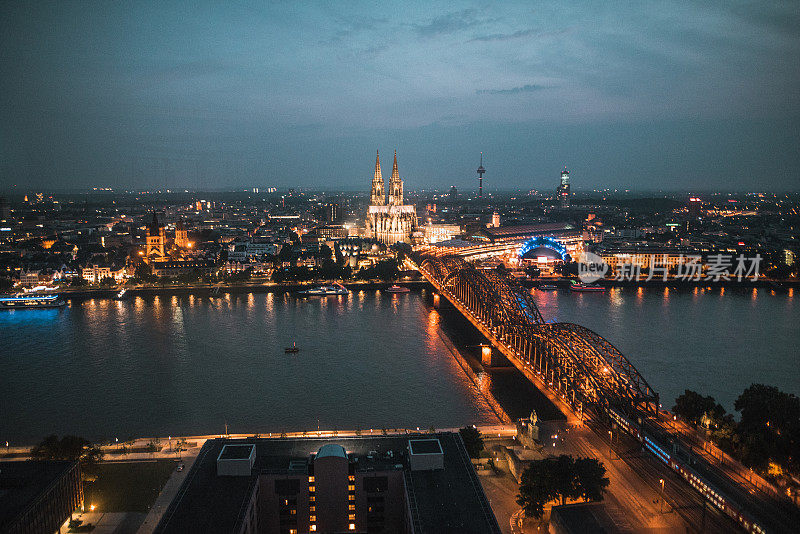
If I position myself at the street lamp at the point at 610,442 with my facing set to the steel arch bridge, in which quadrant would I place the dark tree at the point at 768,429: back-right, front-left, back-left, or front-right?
back-right

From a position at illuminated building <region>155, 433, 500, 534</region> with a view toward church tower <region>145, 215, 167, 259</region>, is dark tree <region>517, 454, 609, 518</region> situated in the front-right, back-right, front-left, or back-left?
back-right

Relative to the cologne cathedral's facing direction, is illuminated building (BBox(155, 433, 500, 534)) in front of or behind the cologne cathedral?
behind

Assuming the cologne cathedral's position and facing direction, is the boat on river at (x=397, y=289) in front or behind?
behind

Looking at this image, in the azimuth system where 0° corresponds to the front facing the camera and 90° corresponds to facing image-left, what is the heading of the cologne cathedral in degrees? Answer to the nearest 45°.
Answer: approximately 180°

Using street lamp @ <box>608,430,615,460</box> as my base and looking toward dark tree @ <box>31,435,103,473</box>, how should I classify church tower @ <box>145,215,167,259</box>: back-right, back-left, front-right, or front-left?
front-right
